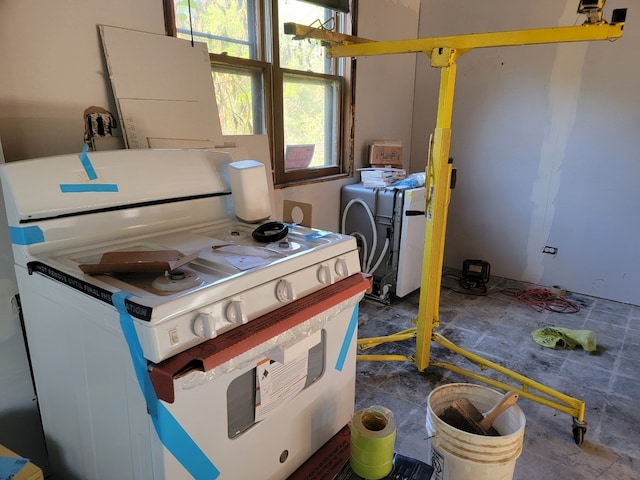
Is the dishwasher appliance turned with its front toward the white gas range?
no

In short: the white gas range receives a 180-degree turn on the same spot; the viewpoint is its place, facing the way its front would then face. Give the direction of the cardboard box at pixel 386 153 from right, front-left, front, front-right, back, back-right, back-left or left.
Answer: right

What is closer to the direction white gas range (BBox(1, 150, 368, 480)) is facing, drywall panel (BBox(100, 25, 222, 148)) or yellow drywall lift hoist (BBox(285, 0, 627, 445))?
the yellow drywall lift hoist

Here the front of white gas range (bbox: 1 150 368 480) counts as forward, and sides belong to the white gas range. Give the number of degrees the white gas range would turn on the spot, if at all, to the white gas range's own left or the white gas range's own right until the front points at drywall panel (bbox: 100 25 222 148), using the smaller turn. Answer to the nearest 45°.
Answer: approximately 135° to the white gas range's own left

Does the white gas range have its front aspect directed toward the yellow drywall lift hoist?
no

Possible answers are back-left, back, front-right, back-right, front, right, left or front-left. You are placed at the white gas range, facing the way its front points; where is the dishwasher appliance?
left

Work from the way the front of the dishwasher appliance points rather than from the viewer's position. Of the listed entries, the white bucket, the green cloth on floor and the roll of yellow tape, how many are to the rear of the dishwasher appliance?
0

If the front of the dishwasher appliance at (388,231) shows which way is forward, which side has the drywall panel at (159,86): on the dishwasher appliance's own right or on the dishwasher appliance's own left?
on the dishwasher appliance's own right

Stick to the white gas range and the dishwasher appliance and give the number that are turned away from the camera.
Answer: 0

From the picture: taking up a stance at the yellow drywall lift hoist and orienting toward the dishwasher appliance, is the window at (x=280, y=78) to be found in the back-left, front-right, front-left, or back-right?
front-left

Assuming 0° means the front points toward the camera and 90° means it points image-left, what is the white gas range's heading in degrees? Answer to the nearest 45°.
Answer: approximately 315°
